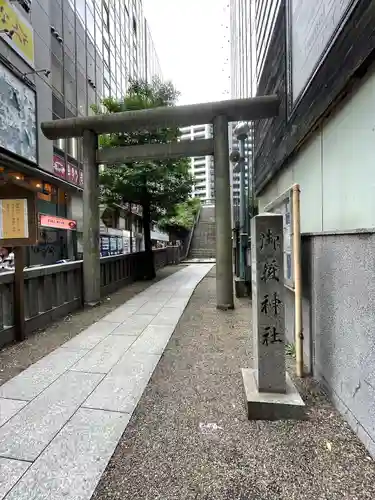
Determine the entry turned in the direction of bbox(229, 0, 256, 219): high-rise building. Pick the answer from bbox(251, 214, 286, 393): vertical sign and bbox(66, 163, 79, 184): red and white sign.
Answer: the red and white sign

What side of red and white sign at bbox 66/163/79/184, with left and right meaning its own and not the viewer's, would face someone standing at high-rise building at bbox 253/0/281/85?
front

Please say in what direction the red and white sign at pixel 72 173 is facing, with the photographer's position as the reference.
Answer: facing the viewer and to the right of the viewer

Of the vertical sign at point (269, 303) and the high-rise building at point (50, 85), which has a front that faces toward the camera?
the vertical sign

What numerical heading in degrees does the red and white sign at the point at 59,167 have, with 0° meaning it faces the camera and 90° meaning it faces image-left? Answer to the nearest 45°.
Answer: approximately 315°

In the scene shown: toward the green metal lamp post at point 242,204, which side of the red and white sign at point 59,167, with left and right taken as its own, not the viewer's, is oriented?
front

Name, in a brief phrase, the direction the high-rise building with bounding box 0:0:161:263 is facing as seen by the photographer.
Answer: facing to the right of the viewer

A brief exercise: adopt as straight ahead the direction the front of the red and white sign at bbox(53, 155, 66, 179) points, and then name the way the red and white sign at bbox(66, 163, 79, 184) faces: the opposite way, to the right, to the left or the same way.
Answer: the same way

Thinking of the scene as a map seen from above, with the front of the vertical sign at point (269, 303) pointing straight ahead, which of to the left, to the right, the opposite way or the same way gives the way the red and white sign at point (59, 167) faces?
to the left

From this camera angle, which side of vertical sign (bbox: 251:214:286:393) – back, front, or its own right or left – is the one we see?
front

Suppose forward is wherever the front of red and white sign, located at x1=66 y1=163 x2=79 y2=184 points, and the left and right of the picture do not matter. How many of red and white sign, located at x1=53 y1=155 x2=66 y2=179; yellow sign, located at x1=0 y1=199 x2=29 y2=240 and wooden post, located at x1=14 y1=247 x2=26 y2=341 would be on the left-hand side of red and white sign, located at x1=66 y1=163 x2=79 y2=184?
0

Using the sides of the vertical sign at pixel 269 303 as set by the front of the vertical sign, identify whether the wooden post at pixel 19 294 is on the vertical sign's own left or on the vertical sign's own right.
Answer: on the vertical sign's own right
